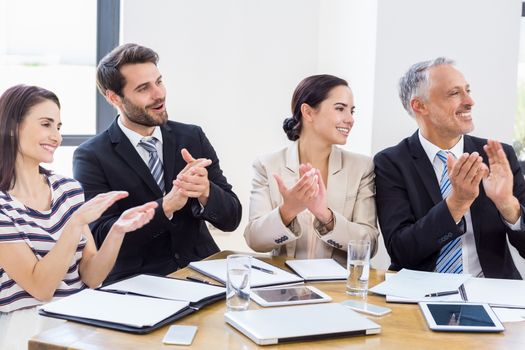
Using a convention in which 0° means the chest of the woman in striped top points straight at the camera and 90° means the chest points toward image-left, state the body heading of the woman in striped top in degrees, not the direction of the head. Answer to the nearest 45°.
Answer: approximately 315°

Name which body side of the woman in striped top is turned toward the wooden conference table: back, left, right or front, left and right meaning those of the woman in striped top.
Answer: front

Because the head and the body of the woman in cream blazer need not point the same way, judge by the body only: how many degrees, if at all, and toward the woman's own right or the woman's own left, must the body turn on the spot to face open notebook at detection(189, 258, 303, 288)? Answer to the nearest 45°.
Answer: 0° — they already face it

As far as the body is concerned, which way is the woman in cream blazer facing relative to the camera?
toward the camera

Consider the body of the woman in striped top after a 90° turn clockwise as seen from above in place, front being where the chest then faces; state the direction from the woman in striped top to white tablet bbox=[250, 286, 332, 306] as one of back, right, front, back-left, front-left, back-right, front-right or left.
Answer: left

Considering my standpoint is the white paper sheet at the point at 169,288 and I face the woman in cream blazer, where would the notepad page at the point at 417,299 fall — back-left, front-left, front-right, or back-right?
front-right

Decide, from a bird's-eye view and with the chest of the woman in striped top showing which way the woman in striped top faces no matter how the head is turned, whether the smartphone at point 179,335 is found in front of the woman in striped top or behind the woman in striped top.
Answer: in front

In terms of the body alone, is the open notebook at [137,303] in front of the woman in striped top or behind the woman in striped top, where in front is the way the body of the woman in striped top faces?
in front

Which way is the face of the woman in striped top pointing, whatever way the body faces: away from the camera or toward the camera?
toward the camera

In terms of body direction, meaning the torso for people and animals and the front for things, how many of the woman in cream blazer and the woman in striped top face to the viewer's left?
0

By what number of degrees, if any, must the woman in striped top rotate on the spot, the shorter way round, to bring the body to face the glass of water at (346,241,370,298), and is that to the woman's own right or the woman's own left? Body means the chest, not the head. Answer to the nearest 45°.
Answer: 0° — they already face it

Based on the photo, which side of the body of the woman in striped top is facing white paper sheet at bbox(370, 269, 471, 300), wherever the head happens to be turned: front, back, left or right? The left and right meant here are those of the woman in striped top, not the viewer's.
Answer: front

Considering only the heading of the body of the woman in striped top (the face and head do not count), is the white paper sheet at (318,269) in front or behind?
in front
